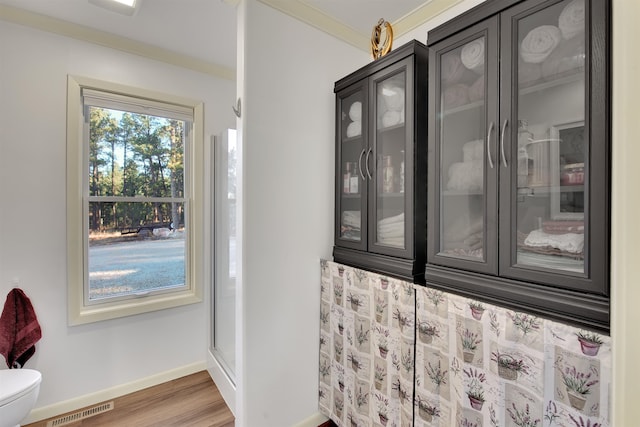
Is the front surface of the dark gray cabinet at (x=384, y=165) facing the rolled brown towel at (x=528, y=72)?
no

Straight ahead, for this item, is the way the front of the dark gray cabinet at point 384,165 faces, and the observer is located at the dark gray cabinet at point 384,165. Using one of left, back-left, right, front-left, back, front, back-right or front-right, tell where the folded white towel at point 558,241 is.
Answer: left

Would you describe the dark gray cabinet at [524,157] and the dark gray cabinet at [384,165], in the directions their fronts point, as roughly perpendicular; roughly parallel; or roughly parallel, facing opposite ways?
roughly parallel

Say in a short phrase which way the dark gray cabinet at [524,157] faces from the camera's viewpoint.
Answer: facing the viewer and to the left of the viewer

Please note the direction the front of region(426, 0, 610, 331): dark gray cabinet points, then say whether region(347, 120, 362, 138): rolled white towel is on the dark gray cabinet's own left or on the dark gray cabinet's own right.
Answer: on the dark gray cabinet's own right

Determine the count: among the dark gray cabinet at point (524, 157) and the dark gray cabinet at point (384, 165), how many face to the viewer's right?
0

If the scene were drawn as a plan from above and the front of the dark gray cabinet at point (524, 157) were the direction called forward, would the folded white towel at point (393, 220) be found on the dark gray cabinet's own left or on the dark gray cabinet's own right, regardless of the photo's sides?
on the dark gray cabinet's own right

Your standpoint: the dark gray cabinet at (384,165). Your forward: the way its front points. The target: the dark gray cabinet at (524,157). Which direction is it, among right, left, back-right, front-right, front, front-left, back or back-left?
left

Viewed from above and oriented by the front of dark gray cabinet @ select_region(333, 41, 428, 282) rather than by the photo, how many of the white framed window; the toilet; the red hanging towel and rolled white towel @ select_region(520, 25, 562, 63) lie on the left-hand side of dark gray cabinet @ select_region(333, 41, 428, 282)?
1

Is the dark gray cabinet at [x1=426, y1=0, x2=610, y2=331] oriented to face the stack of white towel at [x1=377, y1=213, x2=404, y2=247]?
no

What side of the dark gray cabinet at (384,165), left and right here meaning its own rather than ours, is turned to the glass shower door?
right

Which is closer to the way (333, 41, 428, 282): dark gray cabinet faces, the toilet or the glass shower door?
the toilet
